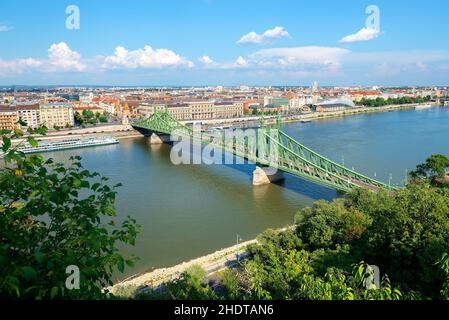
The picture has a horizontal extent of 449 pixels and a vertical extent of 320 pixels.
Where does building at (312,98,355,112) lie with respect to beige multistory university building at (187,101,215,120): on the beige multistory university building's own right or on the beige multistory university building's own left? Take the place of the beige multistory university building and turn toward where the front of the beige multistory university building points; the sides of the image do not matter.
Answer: on the beige multistory university building's own left

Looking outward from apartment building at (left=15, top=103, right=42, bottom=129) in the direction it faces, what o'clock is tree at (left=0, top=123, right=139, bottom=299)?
The tree is roughly at 12 o'clock from the apartment building.

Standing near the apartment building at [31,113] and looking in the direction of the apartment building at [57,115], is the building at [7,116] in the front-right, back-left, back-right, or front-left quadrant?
back-right

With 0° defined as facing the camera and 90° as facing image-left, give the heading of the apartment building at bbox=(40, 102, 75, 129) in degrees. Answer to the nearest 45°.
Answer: approximately 0°

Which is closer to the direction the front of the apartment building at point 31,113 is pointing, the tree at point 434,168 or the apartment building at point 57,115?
the tree

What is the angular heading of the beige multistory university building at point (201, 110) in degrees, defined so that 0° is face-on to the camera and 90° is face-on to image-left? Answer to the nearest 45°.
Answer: approximately 0°

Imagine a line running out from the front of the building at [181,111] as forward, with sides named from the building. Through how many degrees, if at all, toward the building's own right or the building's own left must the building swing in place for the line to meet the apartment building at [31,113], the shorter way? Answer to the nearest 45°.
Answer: approximately 45° to the building's own right

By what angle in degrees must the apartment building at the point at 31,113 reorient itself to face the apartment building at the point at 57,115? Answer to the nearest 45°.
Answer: approximately 90° to its left
